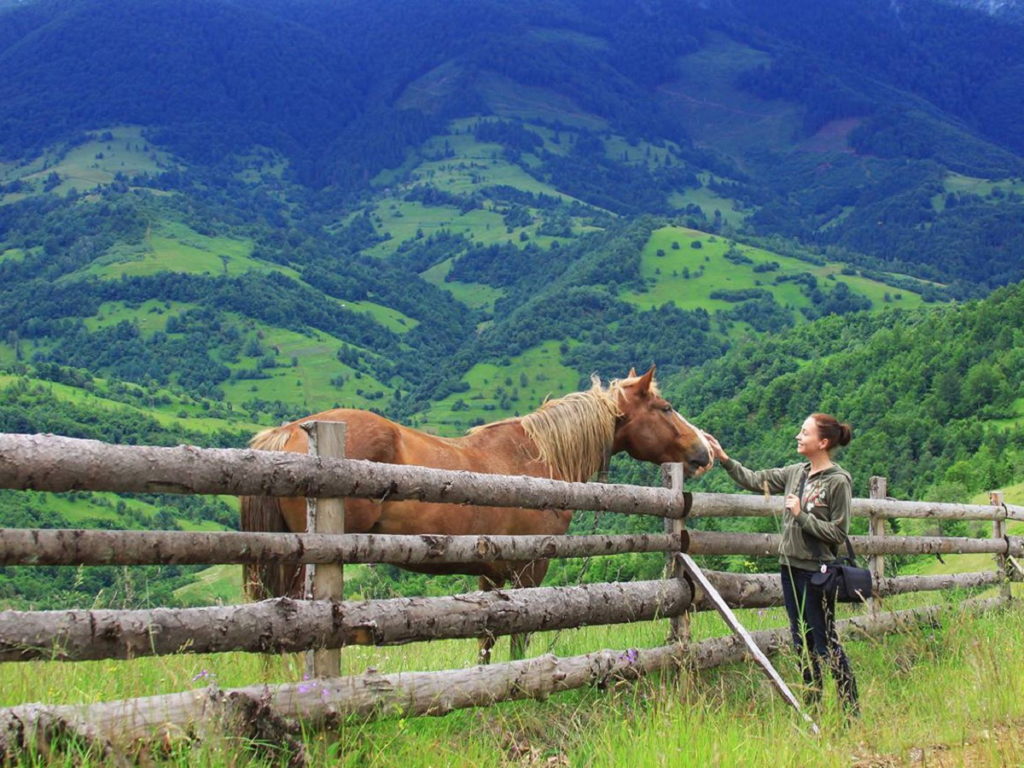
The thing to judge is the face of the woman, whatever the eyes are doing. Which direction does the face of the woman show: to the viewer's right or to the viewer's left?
to the viewer's left

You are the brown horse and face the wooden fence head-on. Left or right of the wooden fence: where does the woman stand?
left

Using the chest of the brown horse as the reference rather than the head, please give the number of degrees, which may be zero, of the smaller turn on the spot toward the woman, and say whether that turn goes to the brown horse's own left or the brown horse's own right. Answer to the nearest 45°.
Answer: approximately 45° to the brown horse's own right

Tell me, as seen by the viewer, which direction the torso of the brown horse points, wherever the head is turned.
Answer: to the viewer's right

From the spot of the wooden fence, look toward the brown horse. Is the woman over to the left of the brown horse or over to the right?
right
